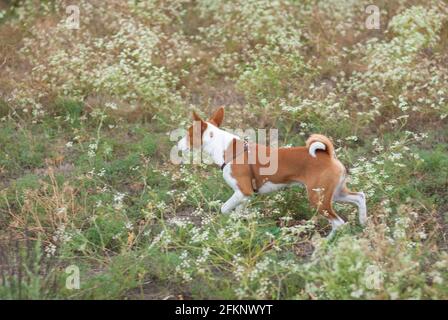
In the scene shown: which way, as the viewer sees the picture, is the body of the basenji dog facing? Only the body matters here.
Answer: to the viewer's left
